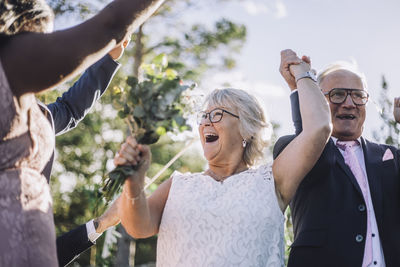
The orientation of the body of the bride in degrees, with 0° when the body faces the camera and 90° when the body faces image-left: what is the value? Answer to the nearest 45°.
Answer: approximately 0°

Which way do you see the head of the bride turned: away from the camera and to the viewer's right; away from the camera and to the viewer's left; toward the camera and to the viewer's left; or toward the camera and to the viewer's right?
toward the camera and to the viewer's left

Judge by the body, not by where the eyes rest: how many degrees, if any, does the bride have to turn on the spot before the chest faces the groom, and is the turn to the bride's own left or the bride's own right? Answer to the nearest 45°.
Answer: approximately 90° to the bride's own left

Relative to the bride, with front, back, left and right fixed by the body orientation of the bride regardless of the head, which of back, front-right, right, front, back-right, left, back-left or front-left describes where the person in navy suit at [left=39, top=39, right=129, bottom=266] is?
right
